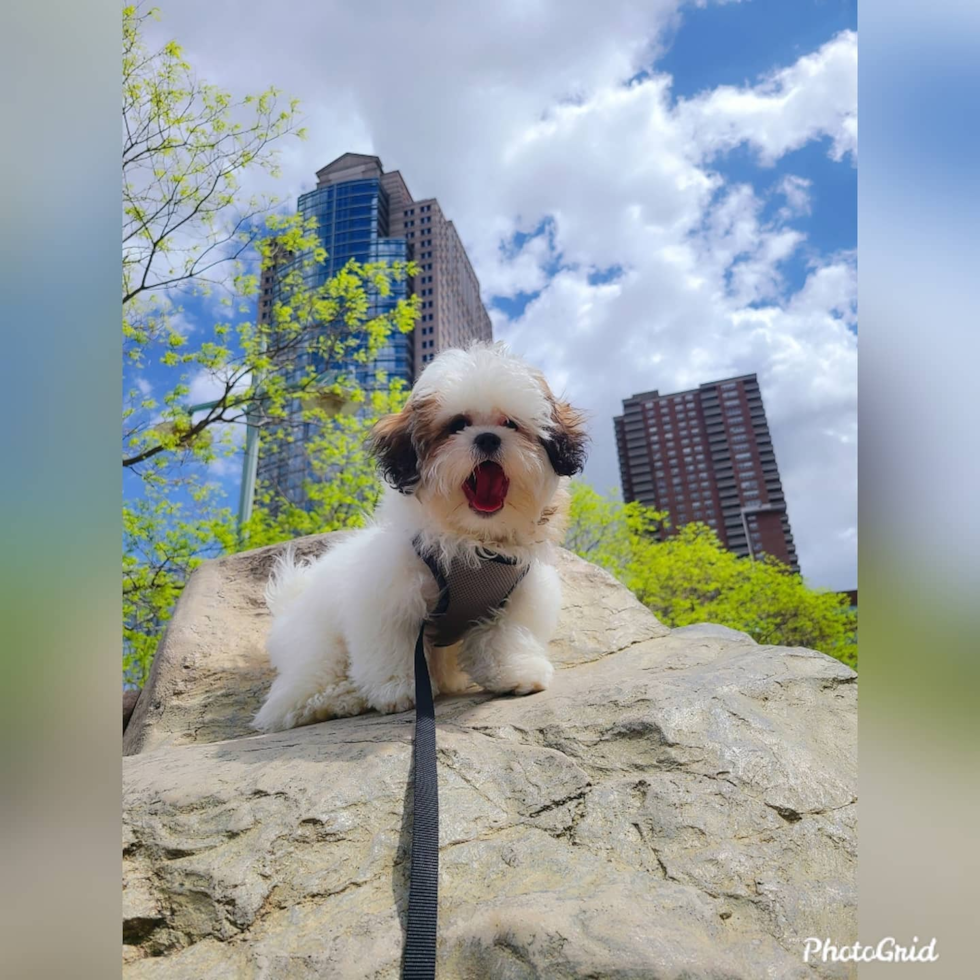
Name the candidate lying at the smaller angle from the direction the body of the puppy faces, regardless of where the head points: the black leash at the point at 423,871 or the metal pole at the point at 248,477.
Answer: the black leash

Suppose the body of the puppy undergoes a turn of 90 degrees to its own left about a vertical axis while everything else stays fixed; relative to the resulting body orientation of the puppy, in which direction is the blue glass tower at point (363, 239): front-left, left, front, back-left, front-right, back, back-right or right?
front-left

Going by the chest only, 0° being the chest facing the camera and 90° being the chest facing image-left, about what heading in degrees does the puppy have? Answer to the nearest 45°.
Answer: approximately 315°

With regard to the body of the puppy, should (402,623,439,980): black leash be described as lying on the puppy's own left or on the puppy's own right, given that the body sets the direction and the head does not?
on the puppy's own right

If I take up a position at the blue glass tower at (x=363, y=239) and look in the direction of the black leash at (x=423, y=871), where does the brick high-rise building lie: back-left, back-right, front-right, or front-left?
back-left

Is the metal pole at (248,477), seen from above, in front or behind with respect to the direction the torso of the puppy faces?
behind

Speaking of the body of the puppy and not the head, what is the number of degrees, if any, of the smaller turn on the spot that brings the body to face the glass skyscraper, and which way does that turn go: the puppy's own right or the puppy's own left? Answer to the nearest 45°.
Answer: approximately 135° to the puppy's own left
